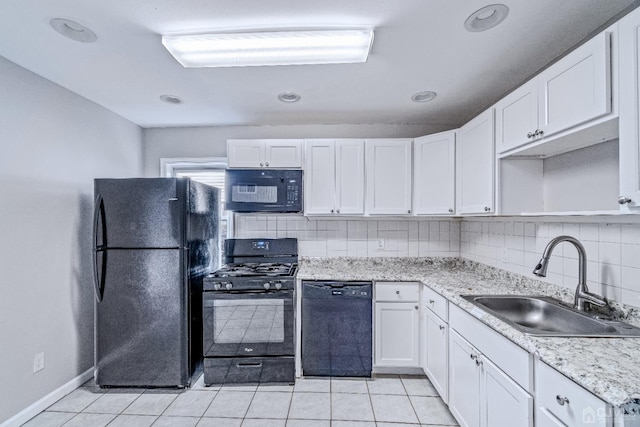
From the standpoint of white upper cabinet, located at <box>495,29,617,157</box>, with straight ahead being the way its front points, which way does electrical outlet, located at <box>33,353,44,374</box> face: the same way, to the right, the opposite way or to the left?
the opposite way

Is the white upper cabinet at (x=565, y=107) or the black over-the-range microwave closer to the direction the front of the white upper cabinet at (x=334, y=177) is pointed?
the white upper cabinet

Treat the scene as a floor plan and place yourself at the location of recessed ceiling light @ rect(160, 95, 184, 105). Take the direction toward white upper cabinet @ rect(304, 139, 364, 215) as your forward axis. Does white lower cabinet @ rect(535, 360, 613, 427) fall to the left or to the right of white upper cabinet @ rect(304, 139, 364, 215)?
right

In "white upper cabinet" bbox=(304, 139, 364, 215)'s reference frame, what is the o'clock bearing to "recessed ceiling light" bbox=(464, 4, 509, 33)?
The recessed ceiling light is roughly at 11 o'clock from the white upper cabinet.

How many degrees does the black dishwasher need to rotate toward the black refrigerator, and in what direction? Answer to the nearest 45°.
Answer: approximately 90° to its right

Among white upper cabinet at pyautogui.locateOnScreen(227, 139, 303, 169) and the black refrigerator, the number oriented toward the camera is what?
2

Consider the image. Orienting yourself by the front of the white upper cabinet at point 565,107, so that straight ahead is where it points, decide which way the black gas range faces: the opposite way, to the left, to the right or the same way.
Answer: to the left

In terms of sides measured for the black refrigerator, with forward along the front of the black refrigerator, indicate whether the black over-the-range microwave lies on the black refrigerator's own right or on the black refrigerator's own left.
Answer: on the black refrigerator's own left

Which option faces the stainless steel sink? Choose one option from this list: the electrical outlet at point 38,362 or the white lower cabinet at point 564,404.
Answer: the electrical outlet

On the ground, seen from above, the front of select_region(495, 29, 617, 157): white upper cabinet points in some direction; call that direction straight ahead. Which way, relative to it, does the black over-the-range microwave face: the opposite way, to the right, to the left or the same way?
to the left
